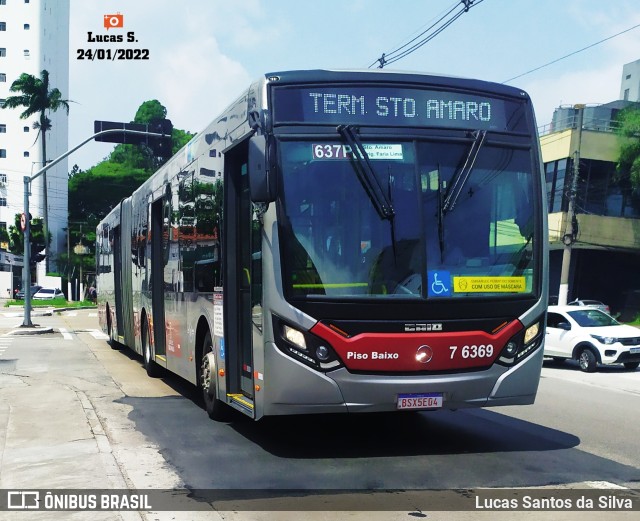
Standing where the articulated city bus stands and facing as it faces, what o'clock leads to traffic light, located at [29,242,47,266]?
The traffic light is roughly at 5 o'clock from the articulated city bus.

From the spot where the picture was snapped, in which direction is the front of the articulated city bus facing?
facing the viewer

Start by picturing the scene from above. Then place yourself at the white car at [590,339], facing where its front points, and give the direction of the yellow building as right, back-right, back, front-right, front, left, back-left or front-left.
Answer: back-left

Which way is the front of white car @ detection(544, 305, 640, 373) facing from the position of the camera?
facing the viewer and to the right of the viewer

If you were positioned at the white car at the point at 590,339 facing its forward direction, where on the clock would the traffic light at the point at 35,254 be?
The traffic light is roughly at 5 o'clock from the white car.
